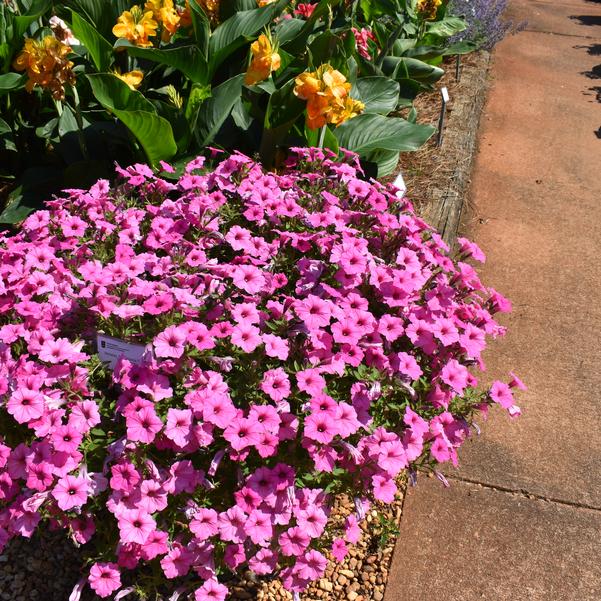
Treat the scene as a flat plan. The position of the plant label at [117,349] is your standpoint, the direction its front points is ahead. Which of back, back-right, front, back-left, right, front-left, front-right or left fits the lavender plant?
back-left

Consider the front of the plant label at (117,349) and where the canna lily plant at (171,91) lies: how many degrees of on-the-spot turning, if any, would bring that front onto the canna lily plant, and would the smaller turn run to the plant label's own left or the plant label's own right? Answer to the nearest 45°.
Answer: approximately 180°

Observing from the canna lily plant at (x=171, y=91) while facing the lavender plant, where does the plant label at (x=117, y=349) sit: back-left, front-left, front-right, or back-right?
back-right

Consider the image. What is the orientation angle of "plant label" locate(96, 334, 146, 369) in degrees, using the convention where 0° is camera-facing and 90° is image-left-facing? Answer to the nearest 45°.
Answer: approximately 0°
